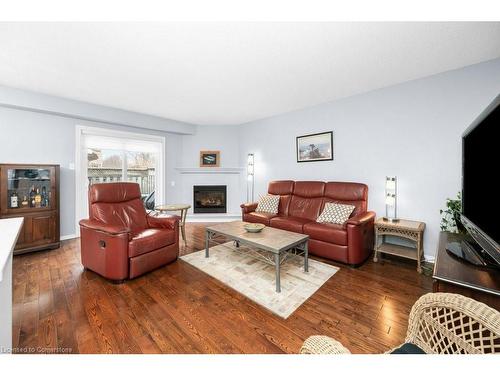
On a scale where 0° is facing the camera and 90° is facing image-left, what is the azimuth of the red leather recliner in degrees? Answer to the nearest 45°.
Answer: approximately 315°

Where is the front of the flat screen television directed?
to the viewer's left

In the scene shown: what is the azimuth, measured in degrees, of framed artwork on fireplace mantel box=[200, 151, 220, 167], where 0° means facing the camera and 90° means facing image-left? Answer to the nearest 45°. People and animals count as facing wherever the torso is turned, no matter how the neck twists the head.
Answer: approximately 0°

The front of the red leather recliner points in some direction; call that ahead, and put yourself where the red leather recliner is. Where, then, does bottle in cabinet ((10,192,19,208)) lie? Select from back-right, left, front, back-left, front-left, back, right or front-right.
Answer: back

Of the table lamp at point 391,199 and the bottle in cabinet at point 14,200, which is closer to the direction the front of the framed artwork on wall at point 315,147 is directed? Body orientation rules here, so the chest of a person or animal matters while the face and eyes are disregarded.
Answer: the bottle in cabinet

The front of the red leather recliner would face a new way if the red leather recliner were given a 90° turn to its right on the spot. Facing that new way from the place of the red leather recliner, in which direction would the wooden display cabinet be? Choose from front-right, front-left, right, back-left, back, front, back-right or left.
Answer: right

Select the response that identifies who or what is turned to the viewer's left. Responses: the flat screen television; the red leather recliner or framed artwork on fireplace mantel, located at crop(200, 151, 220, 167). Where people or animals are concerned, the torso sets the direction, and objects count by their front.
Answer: the flat screen television
